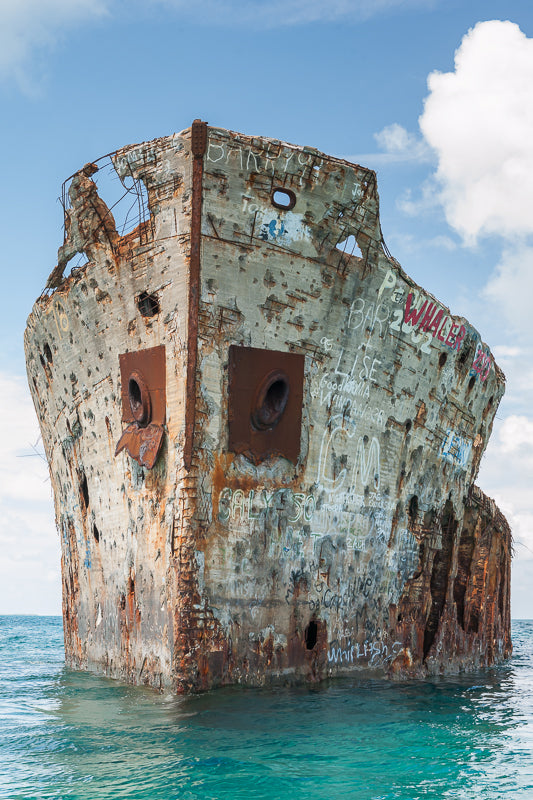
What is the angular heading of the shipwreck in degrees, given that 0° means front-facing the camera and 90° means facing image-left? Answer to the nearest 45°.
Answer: approximately 0°
